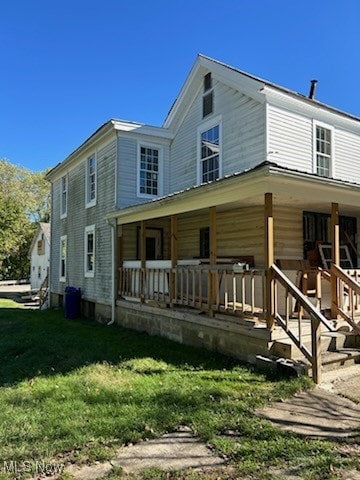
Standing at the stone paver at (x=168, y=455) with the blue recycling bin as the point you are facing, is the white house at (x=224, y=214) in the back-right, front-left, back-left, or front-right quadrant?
front-right

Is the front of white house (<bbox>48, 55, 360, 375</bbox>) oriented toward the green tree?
no

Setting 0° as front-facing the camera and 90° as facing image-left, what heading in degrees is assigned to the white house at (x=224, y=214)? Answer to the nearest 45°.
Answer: approximately 315°

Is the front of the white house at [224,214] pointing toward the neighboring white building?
no

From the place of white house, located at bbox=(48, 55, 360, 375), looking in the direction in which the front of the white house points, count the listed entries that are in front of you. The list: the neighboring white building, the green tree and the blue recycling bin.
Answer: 0

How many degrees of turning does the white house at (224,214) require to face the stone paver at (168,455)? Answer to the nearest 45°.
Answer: approximately 45° to its right

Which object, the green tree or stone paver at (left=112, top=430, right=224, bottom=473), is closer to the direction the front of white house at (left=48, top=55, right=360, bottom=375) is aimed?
the stone paver

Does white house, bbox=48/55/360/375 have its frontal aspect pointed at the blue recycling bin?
no

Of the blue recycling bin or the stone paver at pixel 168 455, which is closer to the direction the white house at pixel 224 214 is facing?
the stone paver
